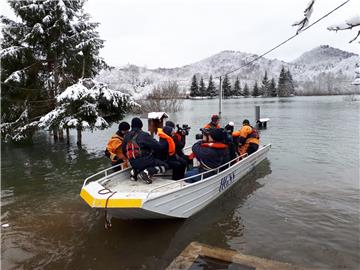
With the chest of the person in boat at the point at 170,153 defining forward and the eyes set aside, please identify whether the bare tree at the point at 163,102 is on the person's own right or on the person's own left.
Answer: on the person's own left

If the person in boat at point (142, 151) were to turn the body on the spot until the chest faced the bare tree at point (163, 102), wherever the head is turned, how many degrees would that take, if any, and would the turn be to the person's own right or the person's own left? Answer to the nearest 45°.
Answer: approximately 45° to the person's own left

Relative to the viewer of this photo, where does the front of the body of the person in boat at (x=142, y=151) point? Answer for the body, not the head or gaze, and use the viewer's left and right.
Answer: facing away from the viewer and to the right of the viewer

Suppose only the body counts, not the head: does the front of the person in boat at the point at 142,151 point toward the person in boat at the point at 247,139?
yes
